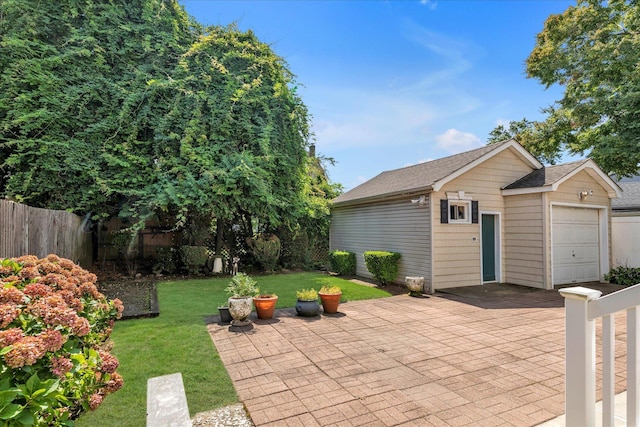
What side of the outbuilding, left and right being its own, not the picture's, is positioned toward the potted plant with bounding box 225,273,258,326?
right

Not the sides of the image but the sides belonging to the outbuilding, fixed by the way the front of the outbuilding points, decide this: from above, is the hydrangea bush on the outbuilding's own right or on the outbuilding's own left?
on the outbuilding's own right

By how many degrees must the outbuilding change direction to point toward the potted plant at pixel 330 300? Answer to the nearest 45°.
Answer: approximately 90° to its right

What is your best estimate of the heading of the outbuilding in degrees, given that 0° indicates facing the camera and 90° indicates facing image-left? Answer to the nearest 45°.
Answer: approximately 315°

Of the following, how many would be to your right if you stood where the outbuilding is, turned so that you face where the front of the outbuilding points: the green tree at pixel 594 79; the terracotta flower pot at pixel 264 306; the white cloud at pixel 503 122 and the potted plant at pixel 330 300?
2

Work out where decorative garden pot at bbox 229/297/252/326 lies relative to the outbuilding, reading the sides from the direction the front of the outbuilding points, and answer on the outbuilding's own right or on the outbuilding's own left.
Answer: on the outbuilding's own right

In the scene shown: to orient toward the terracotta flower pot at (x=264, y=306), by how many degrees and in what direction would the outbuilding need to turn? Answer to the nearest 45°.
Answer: approximately 90° to its right

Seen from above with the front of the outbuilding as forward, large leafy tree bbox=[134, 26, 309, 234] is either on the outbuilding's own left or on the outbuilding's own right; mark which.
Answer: on the outbuilding's own right

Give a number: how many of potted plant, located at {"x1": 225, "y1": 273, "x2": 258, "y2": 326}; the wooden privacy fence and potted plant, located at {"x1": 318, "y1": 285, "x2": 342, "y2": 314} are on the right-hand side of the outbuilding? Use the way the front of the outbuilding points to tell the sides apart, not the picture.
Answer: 3
